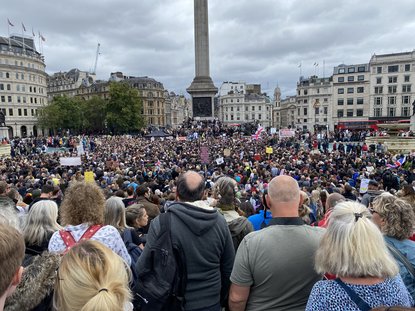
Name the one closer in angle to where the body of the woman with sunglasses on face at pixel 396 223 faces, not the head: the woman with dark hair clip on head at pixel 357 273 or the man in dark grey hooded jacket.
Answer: the man in dark grey hooded jacket

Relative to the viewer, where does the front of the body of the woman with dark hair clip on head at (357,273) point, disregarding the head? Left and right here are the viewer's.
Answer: facing away from the viewer

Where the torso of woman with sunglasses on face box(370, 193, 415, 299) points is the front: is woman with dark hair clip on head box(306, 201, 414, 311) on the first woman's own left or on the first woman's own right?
on the first woman's own left

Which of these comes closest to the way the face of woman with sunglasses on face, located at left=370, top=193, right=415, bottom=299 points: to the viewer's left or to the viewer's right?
to the viewer's left

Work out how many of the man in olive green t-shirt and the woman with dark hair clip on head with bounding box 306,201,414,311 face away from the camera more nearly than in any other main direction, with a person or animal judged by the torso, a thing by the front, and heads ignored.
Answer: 2

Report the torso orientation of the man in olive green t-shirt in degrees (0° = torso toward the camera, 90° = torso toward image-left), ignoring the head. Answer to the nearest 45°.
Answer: approximately 180°

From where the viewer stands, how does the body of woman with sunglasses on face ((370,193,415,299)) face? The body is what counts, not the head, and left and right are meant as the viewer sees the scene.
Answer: facing away from the viewer and to the left of the viewer

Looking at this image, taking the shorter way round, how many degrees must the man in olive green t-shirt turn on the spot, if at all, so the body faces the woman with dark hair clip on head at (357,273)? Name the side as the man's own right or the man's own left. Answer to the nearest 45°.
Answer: approximately 135° to the man's own right

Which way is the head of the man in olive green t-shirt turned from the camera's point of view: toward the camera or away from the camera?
away from the camera

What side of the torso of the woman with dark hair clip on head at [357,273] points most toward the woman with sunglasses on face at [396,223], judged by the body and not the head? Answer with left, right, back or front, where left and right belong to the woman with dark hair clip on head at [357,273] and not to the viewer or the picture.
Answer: front

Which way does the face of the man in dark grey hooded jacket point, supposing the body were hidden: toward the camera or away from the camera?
away from the camera
